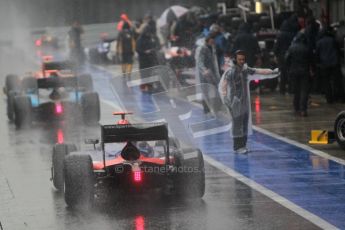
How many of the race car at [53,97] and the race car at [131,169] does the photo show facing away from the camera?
2

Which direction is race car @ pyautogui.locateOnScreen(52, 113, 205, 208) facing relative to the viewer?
away from the camera

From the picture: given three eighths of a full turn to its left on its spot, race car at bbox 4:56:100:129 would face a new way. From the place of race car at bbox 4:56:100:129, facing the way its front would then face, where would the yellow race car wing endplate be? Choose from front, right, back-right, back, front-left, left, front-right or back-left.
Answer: left

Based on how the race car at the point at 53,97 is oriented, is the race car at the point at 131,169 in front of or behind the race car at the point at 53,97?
behind

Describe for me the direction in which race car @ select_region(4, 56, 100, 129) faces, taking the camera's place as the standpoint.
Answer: facing away from the viewer

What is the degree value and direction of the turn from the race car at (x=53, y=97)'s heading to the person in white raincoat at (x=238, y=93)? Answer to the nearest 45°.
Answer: approximately 135° to its right

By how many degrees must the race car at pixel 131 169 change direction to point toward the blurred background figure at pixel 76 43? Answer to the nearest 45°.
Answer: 0° — it already faces them

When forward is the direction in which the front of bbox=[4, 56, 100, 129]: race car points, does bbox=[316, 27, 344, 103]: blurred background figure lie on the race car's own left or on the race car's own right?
on the race car's own right

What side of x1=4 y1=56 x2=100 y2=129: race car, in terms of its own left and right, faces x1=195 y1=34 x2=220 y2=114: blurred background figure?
right
